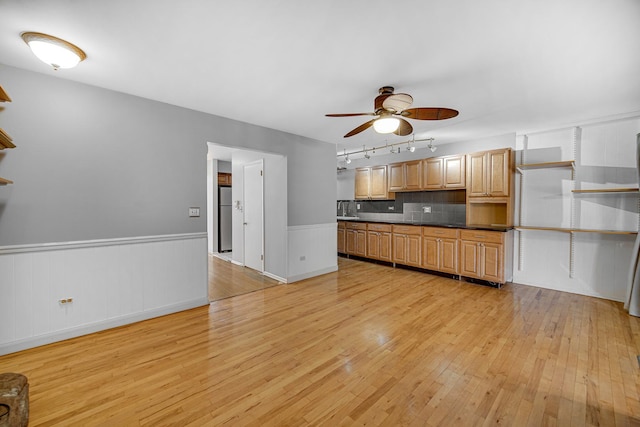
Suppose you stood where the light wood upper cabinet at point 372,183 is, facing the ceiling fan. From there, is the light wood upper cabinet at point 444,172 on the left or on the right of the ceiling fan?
left

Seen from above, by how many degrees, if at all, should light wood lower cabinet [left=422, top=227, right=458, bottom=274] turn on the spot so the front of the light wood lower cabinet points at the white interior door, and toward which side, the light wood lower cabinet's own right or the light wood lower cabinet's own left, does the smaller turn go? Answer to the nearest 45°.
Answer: approximately 45° to the light wood lower cabinet's own right

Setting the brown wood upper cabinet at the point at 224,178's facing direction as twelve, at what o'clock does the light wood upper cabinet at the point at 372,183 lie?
the light wood upper cabinet at the point at 372,183 is roughly at 10 o'clock from the brown wood upper cabinet at the point at 224,178.

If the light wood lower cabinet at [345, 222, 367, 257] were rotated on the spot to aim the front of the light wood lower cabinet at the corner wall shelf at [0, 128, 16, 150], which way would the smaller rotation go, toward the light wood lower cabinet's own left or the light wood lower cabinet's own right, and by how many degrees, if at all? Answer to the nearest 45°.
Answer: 0° — it already faces it

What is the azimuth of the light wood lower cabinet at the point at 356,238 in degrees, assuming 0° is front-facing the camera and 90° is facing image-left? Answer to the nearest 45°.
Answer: approximately 45°

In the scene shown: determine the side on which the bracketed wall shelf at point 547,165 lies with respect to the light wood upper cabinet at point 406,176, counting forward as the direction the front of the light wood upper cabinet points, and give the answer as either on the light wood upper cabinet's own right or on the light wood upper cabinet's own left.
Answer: on the light wood upper cabinet's own left
